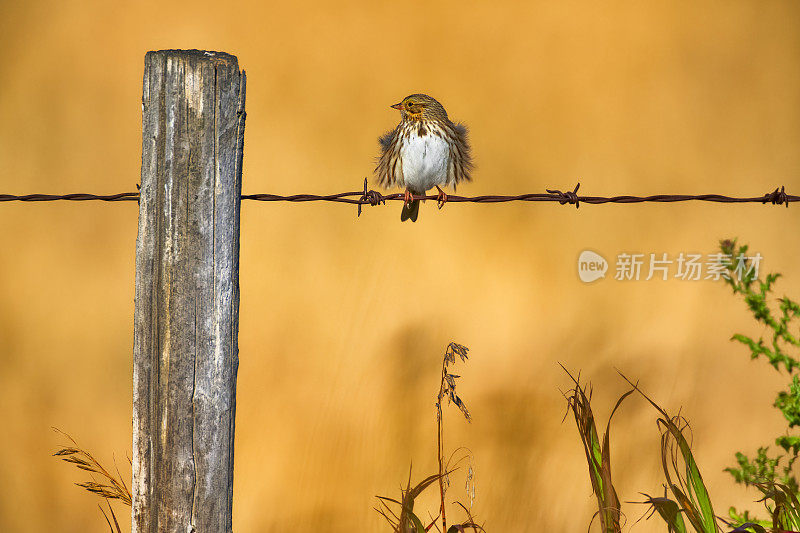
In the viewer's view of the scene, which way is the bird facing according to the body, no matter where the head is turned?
toward the camera

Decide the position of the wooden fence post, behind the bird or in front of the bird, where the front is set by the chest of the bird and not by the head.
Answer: in front
